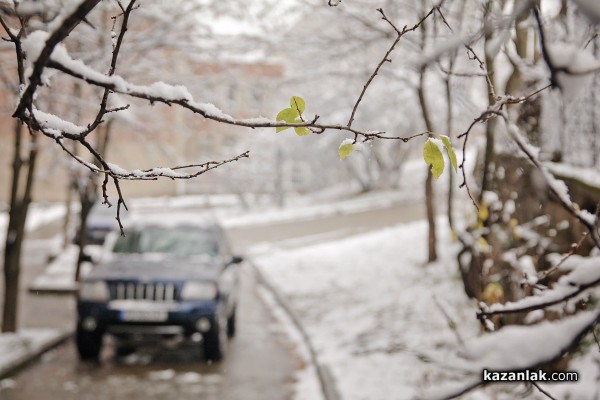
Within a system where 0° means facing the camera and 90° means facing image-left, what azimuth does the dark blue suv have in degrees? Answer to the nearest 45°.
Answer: approximately 0°

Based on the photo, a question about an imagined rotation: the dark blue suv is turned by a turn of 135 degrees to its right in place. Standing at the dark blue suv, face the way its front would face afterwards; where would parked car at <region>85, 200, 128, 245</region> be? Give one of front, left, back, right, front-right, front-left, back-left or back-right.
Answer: front-right

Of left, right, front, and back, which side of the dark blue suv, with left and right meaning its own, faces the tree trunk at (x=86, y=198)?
back
